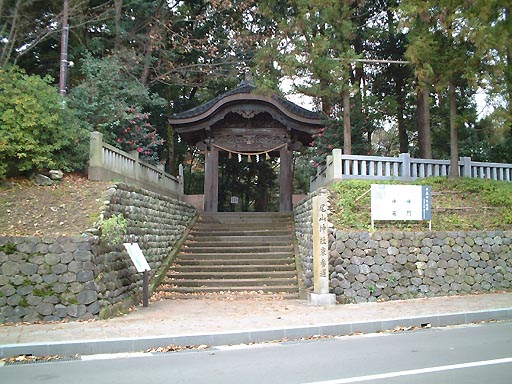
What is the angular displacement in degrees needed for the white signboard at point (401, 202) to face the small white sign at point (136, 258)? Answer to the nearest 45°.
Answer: approximately 45° to its right

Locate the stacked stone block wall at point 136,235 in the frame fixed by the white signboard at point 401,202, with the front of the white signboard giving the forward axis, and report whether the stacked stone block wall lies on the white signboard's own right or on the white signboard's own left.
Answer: on the white signboard's own right

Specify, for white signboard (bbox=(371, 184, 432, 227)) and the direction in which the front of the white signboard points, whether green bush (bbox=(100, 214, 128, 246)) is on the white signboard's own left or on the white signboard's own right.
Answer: on the white signboard's own right

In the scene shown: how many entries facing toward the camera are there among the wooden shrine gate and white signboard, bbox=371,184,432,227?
2

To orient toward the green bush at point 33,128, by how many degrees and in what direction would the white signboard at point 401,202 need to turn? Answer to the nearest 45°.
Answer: approximately 90° to its right

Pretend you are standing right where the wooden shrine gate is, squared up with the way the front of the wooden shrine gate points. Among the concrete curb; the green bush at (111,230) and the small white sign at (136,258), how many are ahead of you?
3

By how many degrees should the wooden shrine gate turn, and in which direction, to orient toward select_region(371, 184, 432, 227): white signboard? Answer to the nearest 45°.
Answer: approximately 45° to its left

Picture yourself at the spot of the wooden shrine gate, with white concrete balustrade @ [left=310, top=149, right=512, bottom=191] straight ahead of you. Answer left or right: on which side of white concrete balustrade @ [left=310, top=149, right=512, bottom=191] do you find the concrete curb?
right

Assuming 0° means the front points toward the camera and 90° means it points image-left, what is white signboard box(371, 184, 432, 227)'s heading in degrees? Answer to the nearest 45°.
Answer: approximately 0°

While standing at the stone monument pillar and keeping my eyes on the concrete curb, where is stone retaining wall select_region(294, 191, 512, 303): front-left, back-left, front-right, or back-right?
back-left

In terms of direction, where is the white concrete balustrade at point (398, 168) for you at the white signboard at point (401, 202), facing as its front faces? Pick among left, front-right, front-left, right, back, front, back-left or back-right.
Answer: back

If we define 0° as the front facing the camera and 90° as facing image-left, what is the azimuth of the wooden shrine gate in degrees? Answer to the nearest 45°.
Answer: approximately 0°
